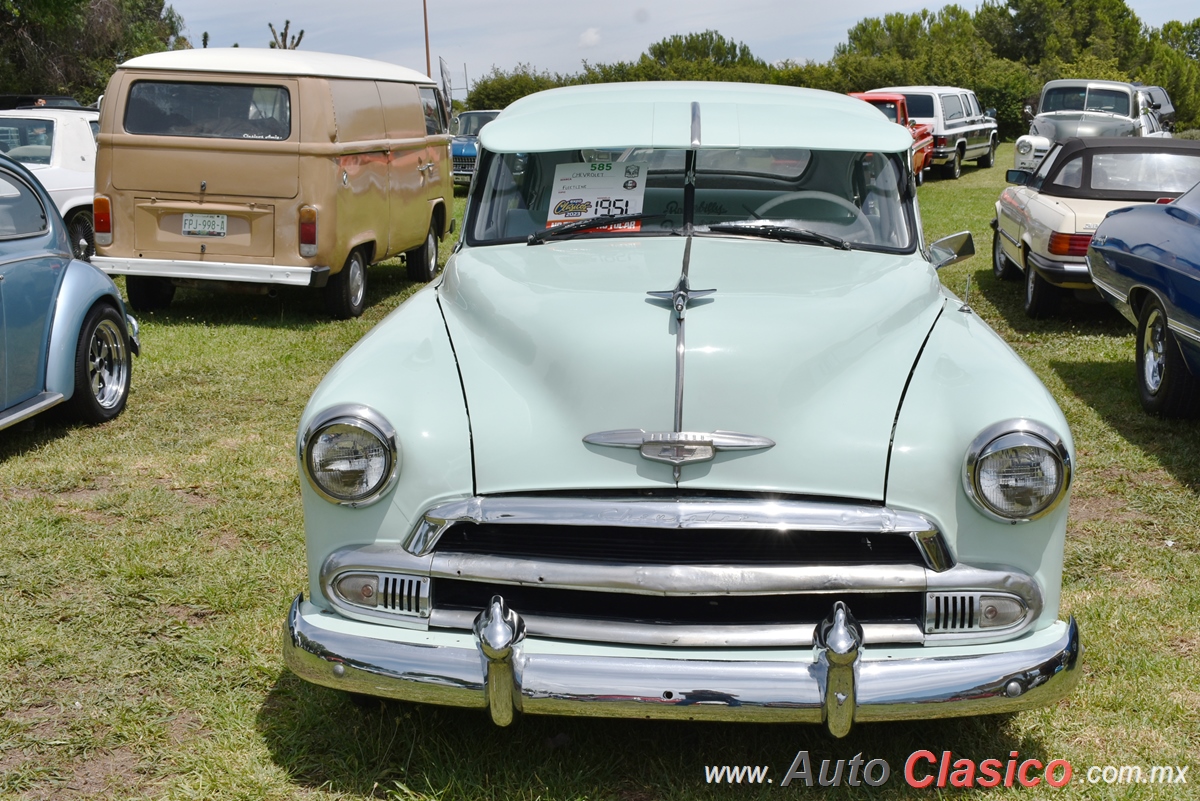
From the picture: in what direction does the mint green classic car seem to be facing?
toward the camera

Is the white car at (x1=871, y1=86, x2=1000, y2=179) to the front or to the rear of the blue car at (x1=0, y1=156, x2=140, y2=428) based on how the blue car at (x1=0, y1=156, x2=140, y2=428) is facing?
to the rear

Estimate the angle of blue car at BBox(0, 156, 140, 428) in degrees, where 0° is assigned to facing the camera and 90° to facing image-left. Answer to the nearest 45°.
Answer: approximately 45°

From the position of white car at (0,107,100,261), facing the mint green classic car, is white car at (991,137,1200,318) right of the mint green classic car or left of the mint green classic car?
left

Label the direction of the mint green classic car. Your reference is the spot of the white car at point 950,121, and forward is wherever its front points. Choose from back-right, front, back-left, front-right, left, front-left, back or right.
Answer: back-right

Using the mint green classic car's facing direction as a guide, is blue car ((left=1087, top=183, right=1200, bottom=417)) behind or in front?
behind

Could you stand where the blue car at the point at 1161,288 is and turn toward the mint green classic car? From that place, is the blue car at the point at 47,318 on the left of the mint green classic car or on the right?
right
